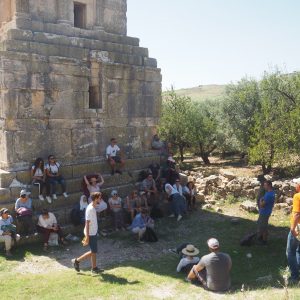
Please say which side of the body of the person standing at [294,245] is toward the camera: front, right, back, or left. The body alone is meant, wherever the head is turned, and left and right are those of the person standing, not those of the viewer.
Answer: left

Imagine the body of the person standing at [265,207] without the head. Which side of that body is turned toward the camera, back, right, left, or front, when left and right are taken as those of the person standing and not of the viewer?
left

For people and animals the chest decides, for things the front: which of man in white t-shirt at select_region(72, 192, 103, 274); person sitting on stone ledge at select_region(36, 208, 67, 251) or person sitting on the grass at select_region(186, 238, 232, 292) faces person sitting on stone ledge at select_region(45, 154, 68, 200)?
person sitting on the grass at select_region(186, 238, 232, 292)

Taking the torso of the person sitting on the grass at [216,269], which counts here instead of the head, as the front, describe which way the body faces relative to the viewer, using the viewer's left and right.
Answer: facing away from the viewer and to the left of the viewer

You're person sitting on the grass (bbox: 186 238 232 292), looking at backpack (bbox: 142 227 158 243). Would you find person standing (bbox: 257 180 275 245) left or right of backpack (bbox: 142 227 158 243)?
right

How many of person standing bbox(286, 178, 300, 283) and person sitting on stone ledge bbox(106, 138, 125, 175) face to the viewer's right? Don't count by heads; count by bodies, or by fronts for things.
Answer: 0

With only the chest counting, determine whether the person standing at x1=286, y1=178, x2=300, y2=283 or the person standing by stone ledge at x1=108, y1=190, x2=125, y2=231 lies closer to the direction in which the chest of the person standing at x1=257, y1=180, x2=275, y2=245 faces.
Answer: the person standing by stone ledge

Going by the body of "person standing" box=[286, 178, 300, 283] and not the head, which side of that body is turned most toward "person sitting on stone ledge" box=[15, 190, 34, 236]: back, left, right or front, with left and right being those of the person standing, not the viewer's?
front

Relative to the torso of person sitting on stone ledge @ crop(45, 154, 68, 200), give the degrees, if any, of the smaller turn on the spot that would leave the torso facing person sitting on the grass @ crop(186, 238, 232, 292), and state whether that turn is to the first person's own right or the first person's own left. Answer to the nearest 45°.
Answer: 0° — they already face them

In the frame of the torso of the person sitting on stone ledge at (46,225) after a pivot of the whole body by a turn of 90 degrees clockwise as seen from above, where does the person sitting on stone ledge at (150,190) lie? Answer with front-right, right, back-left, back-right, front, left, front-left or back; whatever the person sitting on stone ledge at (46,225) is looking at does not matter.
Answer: back

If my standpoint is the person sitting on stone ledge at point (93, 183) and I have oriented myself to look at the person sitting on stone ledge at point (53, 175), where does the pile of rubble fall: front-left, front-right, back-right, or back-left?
back-right
